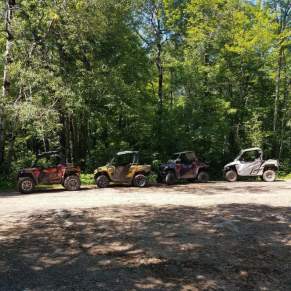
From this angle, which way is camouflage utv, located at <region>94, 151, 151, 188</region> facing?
to the viewer's left

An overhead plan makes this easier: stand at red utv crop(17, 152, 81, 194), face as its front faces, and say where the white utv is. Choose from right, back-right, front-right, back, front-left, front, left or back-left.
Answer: back

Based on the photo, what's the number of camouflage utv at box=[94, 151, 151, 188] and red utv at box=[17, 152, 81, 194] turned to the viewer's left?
2

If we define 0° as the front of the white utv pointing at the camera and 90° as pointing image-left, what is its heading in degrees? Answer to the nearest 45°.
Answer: approximately 90°

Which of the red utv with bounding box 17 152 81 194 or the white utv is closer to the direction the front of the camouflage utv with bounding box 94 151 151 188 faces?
the red utv

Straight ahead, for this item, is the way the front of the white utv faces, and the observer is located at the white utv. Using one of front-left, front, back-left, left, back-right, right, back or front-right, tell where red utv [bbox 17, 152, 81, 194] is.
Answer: front-left

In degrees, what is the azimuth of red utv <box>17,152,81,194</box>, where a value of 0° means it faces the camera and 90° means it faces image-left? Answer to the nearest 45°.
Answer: approximately 90°

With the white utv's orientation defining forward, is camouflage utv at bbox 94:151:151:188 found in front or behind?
in front

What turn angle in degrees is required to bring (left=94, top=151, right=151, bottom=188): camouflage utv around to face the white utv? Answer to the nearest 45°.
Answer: approximately 180°

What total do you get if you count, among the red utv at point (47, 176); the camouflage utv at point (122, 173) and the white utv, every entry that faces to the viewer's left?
3
